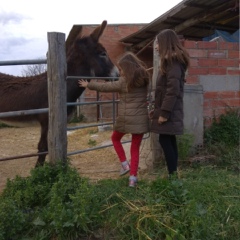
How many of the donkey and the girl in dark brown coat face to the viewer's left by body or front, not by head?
1

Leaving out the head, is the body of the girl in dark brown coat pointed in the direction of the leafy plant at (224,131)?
no

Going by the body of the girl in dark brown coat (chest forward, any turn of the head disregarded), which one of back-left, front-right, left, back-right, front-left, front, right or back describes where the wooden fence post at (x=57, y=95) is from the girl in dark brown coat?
front

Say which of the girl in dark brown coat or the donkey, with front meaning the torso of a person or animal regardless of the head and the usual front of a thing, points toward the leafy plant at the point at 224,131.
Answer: the donkey

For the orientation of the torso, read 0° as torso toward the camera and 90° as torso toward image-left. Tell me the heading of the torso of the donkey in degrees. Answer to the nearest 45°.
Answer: approximately 270°

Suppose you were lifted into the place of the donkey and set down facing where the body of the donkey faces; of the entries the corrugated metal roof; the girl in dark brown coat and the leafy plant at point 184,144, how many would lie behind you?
0

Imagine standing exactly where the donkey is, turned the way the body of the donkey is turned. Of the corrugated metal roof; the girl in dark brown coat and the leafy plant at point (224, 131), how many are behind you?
0

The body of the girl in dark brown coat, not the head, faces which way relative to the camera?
to the viewer's left

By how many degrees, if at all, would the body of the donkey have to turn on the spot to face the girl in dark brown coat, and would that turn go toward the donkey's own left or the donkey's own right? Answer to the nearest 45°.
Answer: approximately 45° to the donkey's own right

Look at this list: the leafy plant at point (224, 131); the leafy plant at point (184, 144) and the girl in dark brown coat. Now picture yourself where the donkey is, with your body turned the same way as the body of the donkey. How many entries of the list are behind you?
0

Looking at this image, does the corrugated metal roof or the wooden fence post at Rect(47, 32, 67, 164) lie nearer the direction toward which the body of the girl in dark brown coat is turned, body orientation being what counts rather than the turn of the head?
the wooden fence post

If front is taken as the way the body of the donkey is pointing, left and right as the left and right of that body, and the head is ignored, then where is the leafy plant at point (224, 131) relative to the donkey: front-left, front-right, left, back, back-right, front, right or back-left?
front

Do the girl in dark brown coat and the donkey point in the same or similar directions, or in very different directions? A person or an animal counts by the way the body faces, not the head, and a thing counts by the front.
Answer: very different directions

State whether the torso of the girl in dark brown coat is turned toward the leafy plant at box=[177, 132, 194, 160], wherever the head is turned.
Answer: no

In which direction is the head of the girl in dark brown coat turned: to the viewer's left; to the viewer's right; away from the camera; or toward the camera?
to the viewer's left

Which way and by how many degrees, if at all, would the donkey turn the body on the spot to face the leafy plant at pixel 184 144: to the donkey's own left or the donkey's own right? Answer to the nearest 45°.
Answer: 0° — it already faces it
